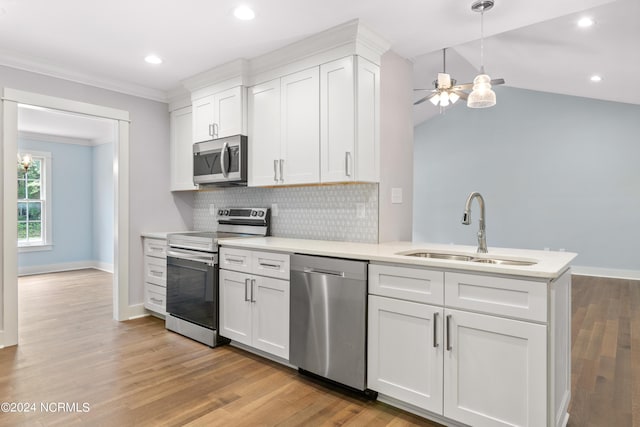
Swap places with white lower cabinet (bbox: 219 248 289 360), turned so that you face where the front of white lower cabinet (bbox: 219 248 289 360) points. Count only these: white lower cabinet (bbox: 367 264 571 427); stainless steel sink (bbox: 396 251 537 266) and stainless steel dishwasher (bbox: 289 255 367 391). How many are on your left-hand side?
3

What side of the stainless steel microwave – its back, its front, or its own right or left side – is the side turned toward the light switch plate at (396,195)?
left

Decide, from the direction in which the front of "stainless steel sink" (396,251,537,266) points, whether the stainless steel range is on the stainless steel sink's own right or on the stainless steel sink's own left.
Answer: on the stainless steel sink's own right

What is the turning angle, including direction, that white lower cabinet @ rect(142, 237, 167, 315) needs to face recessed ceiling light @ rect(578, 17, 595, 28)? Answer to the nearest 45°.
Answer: approximately 90° to its left

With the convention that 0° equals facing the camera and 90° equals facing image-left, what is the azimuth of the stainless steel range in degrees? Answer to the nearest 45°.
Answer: approximately 45°

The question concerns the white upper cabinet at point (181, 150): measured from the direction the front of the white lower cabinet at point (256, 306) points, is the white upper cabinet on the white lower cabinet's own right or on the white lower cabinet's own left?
on the white lower cabinet's own right

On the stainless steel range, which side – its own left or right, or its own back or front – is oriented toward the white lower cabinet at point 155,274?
right

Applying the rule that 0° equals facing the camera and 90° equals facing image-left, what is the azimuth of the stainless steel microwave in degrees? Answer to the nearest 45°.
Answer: approximately 45°
